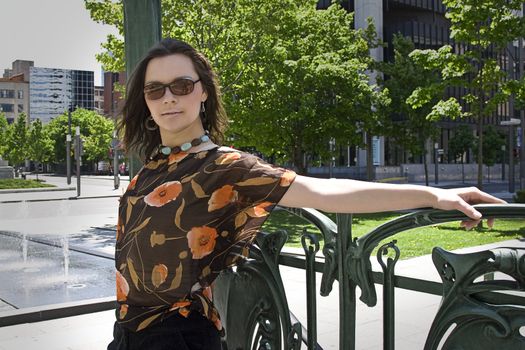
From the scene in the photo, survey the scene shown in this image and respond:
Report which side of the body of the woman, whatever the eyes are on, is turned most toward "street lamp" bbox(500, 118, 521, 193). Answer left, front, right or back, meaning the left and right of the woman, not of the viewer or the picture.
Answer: back

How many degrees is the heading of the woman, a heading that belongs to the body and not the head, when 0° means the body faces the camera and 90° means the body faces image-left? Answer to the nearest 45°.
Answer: approximately 45°

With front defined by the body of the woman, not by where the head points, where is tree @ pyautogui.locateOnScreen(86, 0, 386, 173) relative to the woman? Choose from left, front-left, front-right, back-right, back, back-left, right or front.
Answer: back-right

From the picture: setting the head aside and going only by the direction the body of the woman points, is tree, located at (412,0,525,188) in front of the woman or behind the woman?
behind

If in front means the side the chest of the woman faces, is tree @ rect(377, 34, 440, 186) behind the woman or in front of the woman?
behind
